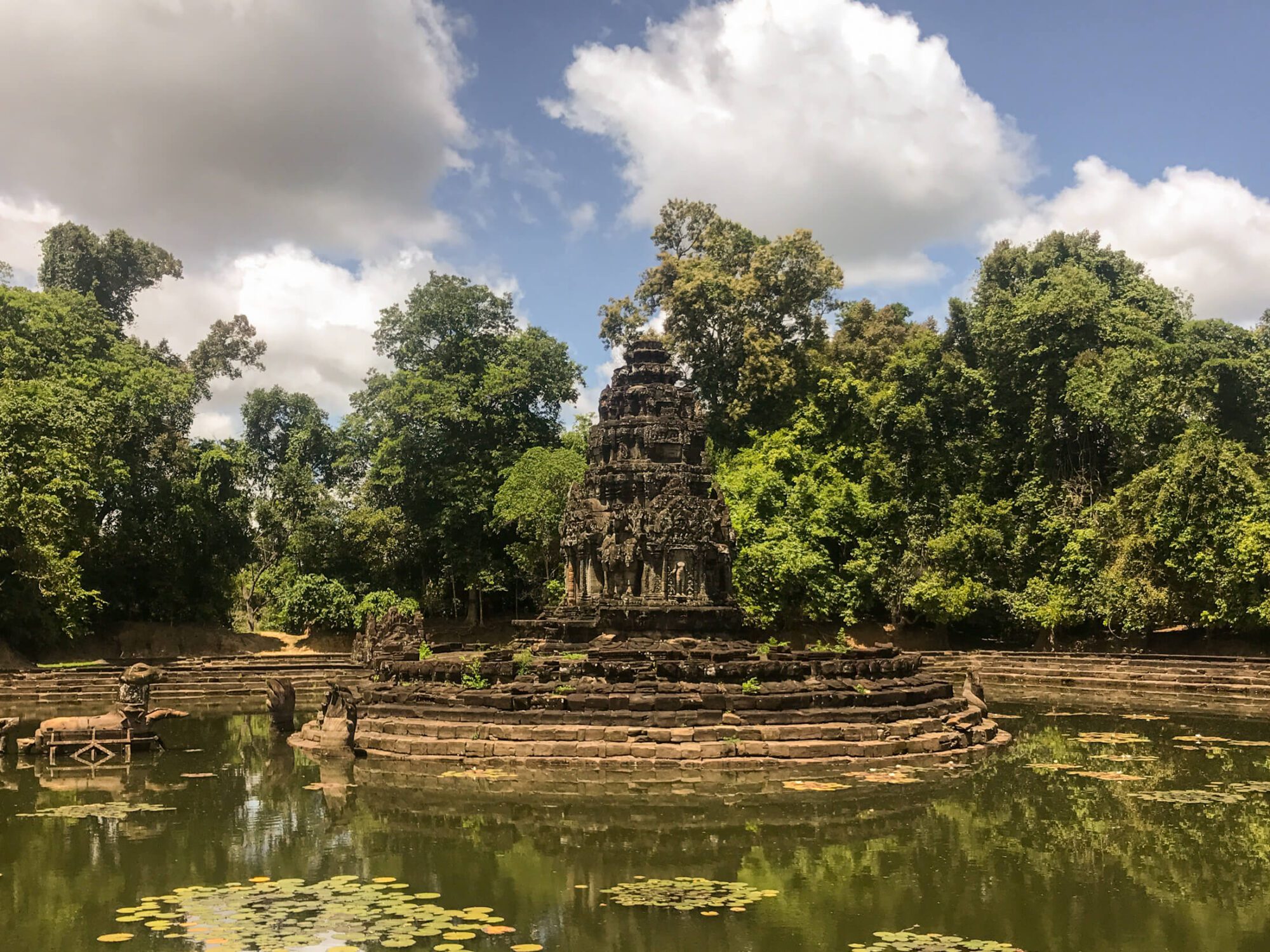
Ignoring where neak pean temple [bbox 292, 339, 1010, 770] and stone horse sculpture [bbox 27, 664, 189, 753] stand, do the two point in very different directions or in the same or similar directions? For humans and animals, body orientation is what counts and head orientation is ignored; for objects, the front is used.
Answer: very different directions

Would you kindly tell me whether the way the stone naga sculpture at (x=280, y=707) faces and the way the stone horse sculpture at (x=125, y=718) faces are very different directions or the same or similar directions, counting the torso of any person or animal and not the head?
very different directions

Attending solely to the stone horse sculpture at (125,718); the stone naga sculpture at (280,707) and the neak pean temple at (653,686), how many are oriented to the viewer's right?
1

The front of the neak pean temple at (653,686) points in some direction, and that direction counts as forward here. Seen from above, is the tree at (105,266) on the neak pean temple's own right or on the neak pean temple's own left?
on the neak pean temple's own right

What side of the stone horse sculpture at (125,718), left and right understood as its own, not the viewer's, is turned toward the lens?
right

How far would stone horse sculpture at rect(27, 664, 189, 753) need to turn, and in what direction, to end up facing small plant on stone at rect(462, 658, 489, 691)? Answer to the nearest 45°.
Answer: approximately 45° to its right

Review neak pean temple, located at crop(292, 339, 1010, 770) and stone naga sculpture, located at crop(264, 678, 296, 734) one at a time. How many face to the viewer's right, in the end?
0

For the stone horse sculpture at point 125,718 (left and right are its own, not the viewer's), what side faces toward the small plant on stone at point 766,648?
front

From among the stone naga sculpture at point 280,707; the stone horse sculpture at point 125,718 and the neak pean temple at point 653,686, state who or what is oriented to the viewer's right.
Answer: the stone horse sculpture at point 125,718

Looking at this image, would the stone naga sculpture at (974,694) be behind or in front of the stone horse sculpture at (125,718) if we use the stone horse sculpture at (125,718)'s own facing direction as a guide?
in front

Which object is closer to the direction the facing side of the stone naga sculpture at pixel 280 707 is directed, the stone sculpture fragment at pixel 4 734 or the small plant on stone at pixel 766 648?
the stone sculpture fragment
